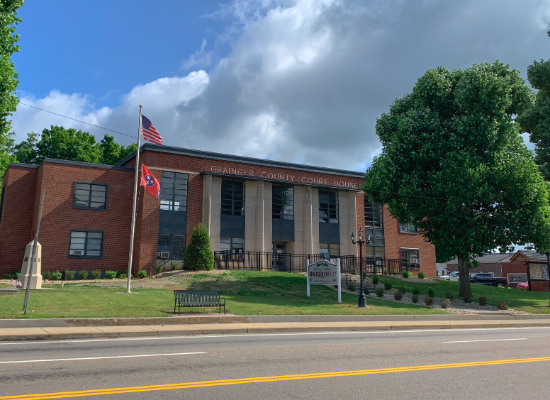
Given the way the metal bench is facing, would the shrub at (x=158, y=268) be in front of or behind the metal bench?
behind

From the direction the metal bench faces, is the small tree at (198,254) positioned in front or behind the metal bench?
behind

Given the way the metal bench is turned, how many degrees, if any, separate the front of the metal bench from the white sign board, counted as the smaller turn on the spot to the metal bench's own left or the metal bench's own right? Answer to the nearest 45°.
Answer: approximately 135° to the metal bench's own left

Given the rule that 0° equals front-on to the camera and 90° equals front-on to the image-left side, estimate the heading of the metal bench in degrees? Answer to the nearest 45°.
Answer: approximately 0°

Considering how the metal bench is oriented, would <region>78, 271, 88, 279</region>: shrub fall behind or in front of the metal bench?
behind

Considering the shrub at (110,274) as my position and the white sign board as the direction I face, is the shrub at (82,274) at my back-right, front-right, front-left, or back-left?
back-right

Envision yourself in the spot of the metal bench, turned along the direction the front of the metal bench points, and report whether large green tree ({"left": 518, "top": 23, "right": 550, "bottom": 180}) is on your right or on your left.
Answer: on your left

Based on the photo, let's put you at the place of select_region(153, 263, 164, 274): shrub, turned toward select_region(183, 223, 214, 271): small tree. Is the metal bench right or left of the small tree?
right
